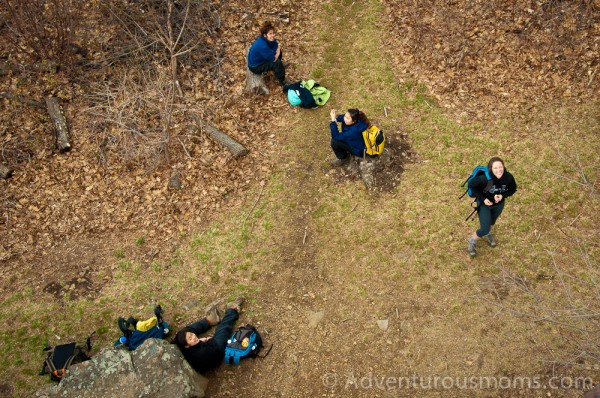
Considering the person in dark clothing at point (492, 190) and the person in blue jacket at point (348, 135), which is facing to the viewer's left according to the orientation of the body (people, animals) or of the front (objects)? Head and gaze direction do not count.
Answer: the person in blue jacket

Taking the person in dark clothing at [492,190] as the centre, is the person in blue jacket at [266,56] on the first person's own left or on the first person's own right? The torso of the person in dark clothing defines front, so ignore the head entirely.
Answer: on the first person's own right

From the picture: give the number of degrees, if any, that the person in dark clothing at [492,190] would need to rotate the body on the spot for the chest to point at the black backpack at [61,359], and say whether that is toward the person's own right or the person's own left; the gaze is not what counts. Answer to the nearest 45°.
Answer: approximately 45° to the person's own right

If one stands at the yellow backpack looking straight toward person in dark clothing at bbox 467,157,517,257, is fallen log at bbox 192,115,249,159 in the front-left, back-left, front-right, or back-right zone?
back-right

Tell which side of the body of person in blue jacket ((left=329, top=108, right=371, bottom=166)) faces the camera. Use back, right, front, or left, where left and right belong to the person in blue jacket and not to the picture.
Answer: left

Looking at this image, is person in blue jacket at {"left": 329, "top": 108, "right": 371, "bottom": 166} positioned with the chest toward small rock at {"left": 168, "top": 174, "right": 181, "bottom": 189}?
yes

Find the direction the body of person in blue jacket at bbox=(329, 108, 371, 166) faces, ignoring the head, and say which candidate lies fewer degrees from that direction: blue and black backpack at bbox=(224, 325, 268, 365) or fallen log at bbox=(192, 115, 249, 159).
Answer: the fallen log

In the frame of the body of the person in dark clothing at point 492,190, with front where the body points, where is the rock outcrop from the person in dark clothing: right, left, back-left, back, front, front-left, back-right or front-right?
front-right

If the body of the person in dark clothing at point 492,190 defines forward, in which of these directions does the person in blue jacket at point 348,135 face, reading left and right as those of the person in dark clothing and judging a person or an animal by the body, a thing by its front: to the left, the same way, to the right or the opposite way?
to the right

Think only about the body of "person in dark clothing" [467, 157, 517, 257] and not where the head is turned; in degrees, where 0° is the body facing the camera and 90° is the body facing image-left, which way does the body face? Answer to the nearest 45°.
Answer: approximately 0°

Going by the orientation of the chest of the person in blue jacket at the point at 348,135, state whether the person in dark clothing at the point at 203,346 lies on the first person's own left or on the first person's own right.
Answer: on the first person's own left

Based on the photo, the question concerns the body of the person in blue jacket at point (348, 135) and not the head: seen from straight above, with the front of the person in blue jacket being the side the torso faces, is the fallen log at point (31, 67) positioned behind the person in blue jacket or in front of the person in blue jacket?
in front

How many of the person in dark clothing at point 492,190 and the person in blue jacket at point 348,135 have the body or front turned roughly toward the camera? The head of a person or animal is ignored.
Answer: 1
